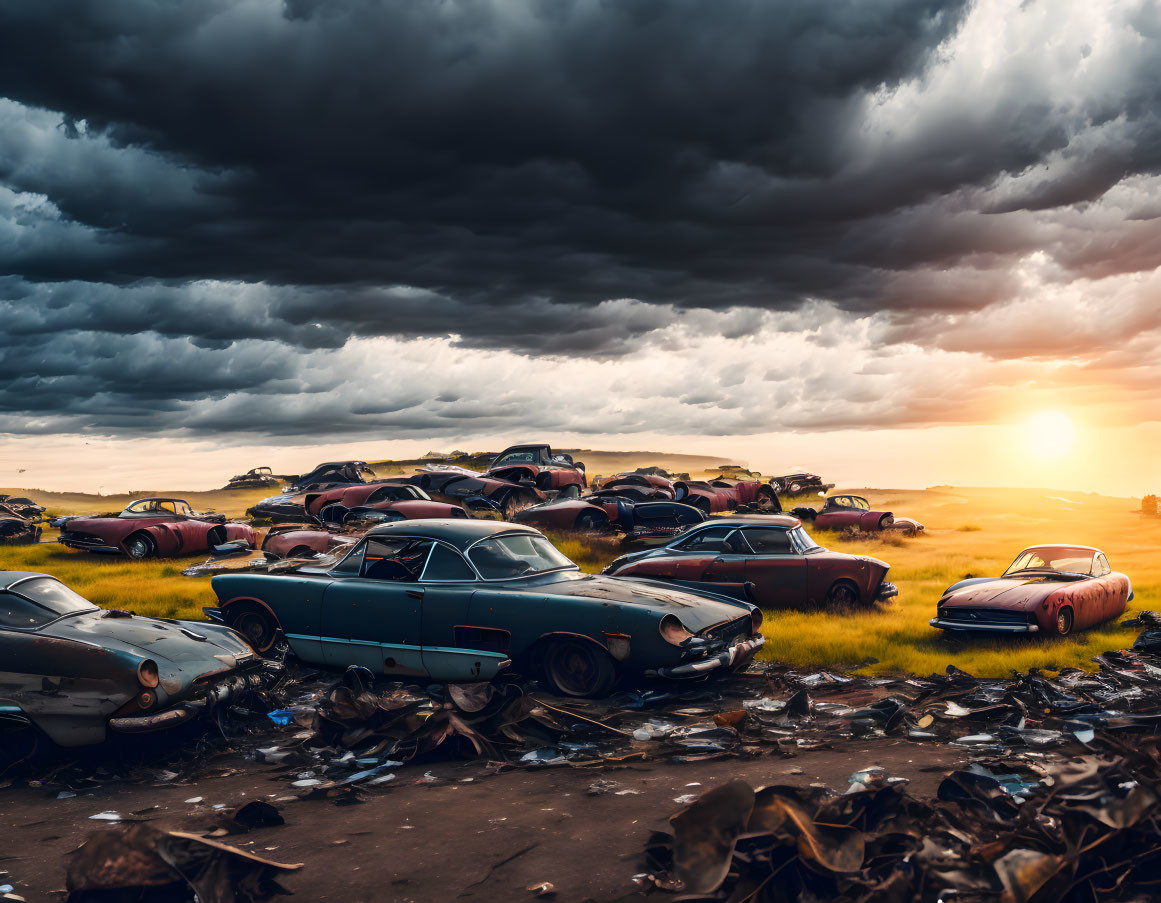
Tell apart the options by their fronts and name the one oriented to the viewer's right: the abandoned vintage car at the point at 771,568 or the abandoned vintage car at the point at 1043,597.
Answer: the abandoned vintage car at the point at 771,568

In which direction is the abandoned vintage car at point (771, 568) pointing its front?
to the viewer's right

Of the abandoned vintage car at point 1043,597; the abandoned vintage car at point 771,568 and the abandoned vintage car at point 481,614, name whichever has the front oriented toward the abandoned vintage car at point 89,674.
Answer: the abandoned vintage car at point 1043,597

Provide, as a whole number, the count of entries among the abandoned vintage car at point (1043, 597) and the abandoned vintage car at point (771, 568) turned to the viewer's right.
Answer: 1

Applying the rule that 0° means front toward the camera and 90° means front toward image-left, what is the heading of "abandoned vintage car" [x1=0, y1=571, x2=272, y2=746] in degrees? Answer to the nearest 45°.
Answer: approximately 315°

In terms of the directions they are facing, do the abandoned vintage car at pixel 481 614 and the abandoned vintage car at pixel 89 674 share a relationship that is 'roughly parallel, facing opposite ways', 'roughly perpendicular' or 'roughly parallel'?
roughly parallel

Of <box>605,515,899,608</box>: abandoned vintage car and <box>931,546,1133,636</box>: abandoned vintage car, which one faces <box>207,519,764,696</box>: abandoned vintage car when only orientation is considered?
<box>931,546,1133,636</box>: abandoned vintage car

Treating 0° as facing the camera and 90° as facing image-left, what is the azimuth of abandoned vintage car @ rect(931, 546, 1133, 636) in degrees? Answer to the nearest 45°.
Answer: approximately 45°

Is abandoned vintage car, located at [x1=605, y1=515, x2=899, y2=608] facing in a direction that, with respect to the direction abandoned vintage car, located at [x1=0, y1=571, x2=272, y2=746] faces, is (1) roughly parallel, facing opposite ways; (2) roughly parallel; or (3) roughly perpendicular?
roughly parallel

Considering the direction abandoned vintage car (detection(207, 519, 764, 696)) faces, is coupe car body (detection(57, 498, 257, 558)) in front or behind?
behind

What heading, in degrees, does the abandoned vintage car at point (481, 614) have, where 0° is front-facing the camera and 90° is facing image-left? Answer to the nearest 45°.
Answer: approximately 315°
